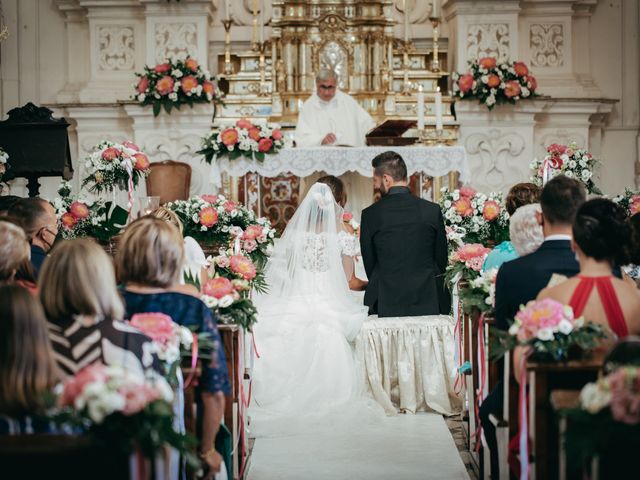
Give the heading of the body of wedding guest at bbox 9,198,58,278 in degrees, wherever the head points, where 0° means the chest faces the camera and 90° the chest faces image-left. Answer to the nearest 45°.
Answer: approximately 225°

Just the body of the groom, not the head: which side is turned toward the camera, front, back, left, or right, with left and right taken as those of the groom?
back

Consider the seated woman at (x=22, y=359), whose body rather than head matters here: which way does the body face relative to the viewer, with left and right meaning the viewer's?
facing away from the viewer

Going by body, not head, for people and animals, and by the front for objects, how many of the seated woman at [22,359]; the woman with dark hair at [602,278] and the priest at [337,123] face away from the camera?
2

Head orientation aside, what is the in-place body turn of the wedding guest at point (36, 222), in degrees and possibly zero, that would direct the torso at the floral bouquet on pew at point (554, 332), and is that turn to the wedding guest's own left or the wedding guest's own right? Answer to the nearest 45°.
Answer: approximately 90° to the wedding guest's own right

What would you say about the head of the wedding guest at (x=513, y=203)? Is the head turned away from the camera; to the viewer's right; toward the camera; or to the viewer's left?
away from the camera

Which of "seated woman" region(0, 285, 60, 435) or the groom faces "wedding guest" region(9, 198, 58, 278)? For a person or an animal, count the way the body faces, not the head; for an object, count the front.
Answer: the seated woman

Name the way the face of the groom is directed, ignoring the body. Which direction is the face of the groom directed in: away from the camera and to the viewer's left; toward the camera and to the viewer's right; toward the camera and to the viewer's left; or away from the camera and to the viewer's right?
away from the camera and to the viewer's left

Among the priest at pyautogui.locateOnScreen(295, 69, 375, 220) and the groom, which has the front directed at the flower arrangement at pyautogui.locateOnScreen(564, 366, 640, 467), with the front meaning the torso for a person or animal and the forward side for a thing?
the priest

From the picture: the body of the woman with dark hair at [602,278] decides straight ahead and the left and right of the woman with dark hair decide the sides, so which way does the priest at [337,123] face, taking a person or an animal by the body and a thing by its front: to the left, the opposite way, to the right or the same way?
the opposite way

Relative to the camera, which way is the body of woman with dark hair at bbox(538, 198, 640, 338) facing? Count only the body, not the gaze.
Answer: away from the camera

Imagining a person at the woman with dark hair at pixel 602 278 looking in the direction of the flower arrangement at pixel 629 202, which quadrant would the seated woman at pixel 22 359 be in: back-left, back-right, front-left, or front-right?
back-left

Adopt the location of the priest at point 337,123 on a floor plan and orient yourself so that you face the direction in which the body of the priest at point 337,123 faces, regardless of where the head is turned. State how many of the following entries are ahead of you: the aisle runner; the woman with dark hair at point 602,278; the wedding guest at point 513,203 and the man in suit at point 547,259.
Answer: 4
